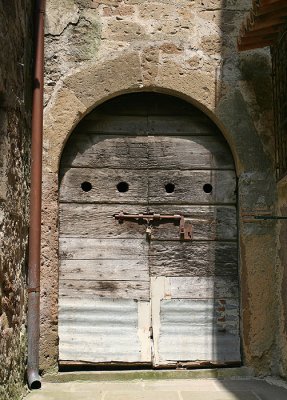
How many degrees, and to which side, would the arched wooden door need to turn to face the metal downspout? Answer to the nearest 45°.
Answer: approximately 45° to its right

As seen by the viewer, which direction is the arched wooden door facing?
toward the camera
